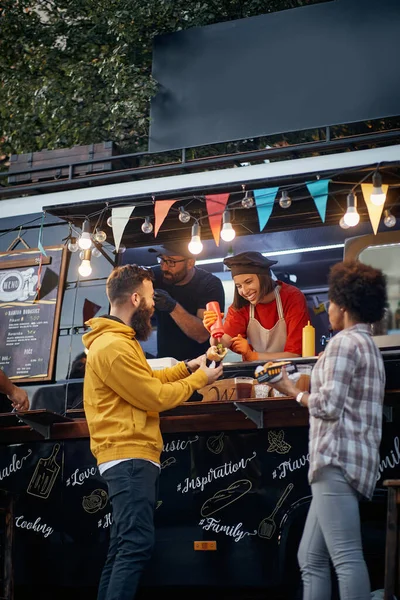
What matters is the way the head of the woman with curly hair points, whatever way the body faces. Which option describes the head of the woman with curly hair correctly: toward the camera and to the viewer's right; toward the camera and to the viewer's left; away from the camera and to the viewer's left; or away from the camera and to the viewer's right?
away from the camera and to the viewer's left

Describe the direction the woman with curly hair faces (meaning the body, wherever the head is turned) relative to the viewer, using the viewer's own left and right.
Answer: facing away from the viewer and to the left of the viewer

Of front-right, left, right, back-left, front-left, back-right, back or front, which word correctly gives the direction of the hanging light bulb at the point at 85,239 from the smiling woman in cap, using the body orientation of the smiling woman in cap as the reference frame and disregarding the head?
front

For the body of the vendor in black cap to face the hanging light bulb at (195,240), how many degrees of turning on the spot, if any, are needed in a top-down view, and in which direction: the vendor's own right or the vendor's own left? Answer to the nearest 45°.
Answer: approximately 45° to the vendor's own left

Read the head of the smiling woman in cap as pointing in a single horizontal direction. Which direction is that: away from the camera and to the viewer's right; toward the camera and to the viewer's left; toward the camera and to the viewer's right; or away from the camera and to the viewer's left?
toward the camera and to the viewer's left

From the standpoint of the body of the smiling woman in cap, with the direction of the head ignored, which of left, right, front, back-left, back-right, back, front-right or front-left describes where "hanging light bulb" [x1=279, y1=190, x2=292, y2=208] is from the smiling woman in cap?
front-left

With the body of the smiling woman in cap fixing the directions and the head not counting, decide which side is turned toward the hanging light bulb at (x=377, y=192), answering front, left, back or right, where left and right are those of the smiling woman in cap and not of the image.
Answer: left

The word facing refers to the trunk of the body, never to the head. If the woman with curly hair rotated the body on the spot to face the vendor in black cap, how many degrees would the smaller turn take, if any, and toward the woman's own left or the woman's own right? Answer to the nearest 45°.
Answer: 0° — they already face them

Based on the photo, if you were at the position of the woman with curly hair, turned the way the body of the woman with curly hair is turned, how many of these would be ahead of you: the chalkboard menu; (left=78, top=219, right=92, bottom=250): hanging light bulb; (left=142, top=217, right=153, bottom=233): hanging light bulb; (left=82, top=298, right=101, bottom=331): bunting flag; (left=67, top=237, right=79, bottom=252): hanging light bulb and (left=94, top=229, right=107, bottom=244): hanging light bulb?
6

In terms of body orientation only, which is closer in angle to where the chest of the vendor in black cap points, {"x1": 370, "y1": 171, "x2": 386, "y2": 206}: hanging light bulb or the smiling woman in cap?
the hanging light bulb

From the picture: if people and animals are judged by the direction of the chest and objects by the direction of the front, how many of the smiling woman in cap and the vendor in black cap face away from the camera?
0

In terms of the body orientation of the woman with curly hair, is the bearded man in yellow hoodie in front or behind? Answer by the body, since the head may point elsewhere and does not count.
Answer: in front

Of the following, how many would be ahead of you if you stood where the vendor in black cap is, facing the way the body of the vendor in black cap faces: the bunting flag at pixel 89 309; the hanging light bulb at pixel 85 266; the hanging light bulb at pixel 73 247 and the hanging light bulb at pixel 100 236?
4

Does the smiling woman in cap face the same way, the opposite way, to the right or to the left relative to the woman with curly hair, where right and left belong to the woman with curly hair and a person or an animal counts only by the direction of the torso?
to the left

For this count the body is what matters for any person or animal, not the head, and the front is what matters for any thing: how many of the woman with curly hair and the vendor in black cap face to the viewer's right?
0

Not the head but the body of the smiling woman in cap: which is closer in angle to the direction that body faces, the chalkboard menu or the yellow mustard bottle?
the chalkboard menu

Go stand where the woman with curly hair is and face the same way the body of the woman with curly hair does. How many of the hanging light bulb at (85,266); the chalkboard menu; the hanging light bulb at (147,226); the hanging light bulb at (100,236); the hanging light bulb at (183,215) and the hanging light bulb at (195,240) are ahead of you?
6

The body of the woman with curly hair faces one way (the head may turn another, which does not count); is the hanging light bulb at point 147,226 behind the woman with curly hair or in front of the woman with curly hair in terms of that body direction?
in front
